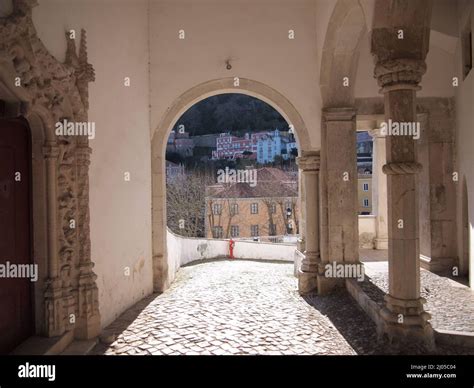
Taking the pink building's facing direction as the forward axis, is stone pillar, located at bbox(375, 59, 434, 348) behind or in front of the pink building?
in front

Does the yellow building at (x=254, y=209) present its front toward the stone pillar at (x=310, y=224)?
yes

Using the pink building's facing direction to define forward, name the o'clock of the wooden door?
The wooden door is roughly at 12 o'clock from the pink building.

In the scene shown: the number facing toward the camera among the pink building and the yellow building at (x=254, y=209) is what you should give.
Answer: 2

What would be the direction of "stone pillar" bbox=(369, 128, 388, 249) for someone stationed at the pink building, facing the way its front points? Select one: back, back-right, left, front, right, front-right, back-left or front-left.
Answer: front

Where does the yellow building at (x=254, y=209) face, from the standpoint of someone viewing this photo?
facing the viewer

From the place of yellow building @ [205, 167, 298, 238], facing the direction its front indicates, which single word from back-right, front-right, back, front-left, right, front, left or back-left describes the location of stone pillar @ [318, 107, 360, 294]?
front

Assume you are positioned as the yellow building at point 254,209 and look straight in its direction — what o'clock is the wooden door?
The wooden door is roughly at 12 o'clock from the yellow building.

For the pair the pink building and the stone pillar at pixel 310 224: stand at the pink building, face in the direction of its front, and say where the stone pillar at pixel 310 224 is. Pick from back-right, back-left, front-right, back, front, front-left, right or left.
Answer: front

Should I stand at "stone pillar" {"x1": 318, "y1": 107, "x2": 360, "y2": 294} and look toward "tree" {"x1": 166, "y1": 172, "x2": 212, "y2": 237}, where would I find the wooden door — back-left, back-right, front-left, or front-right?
back-left

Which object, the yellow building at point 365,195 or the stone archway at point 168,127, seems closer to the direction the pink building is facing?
the stone archway

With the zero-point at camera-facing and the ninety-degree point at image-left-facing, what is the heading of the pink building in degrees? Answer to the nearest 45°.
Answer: approximately 0°

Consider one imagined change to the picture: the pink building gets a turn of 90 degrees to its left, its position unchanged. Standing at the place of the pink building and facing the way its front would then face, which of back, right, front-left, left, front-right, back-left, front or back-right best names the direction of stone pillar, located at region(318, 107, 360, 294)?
right

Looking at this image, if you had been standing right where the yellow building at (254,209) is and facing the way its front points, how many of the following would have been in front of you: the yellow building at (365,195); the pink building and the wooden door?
1
